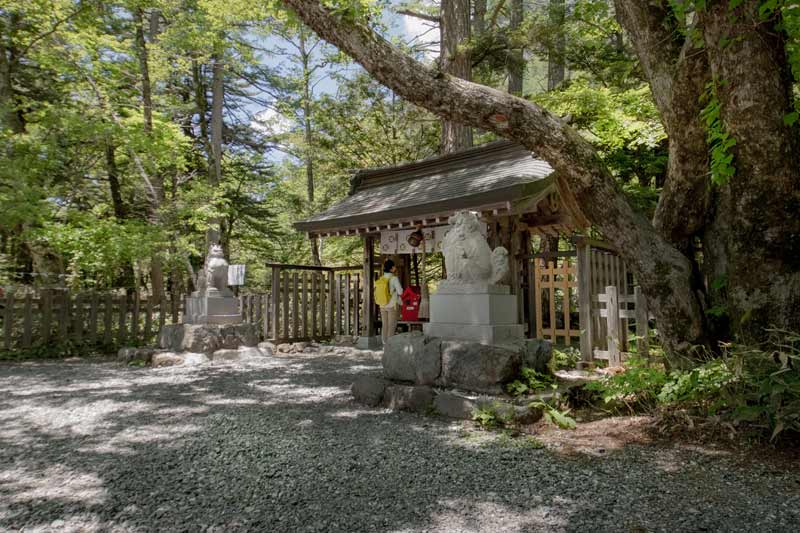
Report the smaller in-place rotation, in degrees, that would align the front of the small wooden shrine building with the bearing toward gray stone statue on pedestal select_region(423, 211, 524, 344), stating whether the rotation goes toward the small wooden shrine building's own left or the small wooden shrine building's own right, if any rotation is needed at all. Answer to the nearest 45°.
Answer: approximately 45° to the small wooden shrine building's own left

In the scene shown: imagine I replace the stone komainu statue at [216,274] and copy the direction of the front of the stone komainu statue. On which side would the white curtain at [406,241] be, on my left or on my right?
on my left

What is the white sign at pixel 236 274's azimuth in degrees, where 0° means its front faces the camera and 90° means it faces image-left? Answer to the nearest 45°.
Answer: approximately 0°

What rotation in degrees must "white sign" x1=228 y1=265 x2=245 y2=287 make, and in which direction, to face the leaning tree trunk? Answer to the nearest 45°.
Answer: approximately 45° to its left

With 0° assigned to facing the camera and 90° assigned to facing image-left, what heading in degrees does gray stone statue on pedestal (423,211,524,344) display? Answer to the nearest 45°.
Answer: approximately 45°

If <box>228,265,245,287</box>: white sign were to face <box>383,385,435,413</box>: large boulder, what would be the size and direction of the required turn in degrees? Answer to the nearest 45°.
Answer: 0° — it already faces it

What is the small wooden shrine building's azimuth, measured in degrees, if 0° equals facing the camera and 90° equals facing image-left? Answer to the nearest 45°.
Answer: approximately 45°

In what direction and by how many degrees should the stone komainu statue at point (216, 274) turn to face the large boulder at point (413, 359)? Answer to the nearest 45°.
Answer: approximately 45° to its left

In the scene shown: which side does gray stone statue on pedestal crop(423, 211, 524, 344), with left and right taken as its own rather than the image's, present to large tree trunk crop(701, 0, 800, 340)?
back

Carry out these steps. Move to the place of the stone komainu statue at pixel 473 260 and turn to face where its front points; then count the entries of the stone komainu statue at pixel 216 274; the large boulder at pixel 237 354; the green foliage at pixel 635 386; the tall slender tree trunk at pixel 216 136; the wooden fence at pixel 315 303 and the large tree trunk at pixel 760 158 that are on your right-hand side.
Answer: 4
